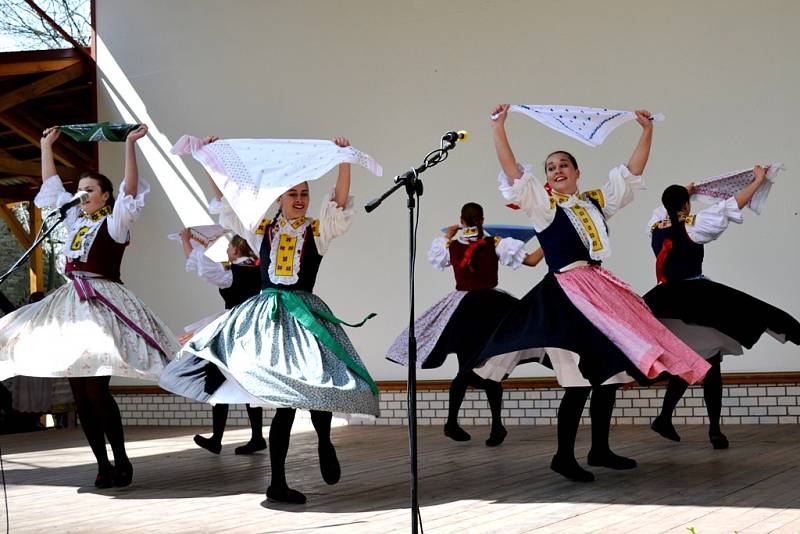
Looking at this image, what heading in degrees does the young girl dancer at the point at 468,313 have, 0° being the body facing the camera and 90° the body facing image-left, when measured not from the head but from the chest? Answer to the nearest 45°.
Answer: approximately 180°

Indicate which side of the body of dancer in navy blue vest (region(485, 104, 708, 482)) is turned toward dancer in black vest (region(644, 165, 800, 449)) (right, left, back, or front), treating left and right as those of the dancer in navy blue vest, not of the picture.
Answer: left

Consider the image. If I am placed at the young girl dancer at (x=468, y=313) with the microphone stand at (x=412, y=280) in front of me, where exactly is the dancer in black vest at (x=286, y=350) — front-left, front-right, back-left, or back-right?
front-right

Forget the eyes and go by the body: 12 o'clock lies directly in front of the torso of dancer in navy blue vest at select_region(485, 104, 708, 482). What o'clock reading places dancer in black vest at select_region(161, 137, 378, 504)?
The dancer in black vest is roughly at 4 o'clock from the dancer in navy blue vest.

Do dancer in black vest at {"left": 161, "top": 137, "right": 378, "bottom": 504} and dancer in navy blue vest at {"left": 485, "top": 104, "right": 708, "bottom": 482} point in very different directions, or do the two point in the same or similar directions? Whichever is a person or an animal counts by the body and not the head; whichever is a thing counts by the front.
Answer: same or similar directions

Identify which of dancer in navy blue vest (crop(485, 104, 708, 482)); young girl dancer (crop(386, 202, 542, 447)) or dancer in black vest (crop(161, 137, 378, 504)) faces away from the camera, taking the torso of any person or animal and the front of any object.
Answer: the young girl dancer

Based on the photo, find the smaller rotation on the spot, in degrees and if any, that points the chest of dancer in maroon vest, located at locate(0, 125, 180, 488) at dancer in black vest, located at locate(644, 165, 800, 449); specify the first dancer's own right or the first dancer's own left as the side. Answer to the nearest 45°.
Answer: approximately 135° to the first dancer's own left

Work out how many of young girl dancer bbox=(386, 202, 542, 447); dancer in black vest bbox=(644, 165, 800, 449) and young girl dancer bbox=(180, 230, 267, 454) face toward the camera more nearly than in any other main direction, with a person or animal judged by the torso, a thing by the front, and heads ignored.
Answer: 0

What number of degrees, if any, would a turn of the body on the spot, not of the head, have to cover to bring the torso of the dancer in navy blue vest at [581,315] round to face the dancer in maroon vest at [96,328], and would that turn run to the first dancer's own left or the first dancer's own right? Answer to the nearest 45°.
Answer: approximately 135° to the first dancer's own right

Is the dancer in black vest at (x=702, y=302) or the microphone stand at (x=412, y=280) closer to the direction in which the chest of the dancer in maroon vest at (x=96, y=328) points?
the microphone stand

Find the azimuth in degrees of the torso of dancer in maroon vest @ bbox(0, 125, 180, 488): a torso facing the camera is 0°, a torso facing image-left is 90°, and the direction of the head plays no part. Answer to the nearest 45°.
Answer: approximately 45°

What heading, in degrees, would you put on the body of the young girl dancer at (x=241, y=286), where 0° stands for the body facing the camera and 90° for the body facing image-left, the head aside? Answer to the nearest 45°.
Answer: approximately 135°

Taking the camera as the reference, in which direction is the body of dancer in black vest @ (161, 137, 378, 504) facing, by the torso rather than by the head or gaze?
toward the camera

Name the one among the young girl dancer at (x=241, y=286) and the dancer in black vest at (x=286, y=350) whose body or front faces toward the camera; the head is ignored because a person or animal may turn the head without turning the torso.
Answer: the dancer in black vest

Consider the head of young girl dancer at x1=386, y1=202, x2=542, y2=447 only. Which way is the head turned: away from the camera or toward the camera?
away from the camera

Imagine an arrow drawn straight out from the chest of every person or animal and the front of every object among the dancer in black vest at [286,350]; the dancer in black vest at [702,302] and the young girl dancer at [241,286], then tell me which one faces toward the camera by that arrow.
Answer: the dancer in black vest at [286,350]
